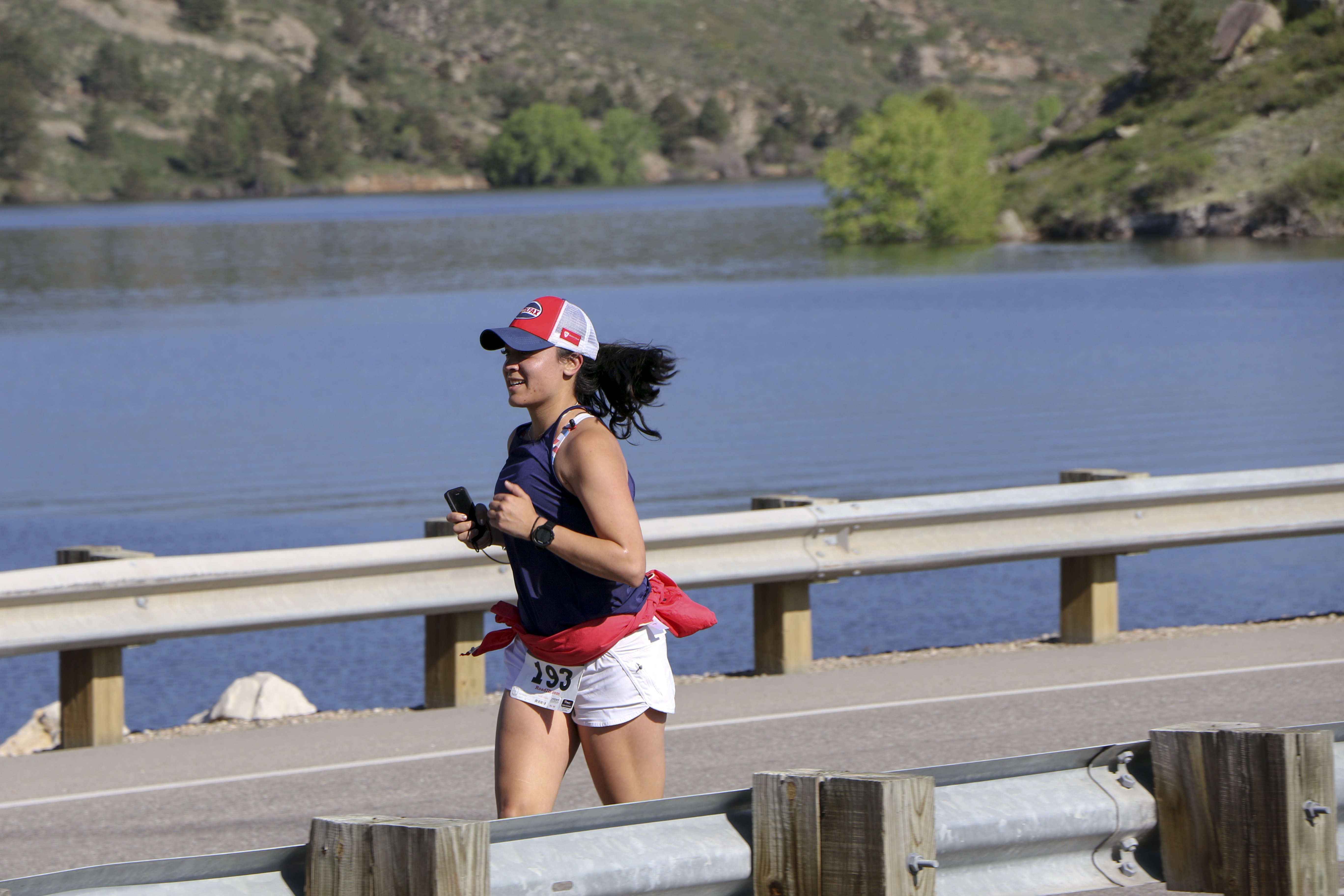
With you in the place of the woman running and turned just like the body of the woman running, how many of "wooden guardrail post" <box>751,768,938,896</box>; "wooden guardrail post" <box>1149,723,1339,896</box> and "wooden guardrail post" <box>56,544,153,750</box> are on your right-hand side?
1

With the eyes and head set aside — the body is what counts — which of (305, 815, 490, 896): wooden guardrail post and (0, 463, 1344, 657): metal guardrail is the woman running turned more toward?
the wooden guardrail post

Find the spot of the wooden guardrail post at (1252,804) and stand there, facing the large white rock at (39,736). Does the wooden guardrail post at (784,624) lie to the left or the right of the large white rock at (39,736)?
right

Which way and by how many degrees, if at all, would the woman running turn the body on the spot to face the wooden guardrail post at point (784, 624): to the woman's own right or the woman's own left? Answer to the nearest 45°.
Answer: approximately 135° to the woman's own right

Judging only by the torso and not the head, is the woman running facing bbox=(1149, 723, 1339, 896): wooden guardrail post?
no

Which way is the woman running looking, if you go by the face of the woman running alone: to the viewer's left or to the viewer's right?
to the viewer's left

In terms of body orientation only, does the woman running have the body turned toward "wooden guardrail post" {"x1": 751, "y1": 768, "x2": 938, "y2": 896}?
no

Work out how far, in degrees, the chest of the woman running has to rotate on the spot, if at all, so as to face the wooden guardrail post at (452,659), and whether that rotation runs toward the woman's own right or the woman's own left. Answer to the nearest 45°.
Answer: approximately 135° to the woman's own right

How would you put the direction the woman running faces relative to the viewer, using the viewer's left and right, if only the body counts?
facing the viewer and to the left of the viewer

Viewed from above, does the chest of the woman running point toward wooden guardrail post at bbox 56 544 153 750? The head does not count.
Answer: no
